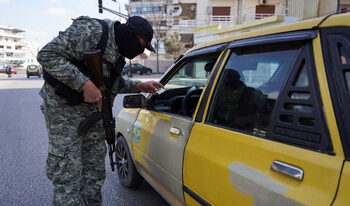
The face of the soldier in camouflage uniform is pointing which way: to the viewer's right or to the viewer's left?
to the viewer's right

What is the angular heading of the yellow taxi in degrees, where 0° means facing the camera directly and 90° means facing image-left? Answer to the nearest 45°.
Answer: approximately 135°
